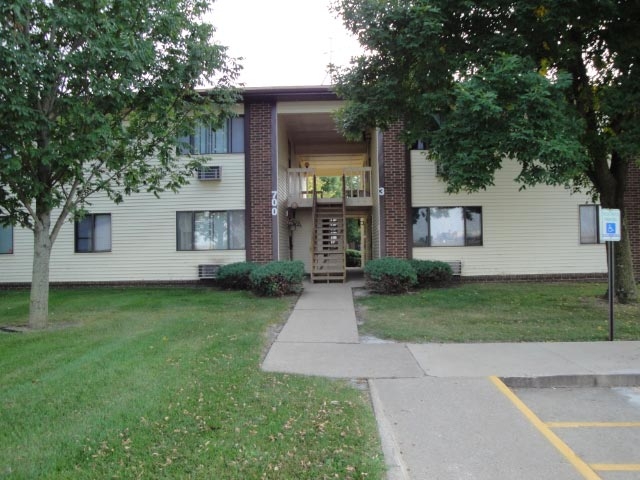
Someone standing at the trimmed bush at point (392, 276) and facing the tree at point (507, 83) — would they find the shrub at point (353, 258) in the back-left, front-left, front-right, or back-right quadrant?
back-left

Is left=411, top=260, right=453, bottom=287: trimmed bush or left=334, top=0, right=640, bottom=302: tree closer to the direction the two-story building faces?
the tree

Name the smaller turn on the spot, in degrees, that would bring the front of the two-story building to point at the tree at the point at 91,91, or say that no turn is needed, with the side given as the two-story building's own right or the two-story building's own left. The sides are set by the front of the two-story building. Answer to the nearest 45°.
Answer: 0° — it already faces it

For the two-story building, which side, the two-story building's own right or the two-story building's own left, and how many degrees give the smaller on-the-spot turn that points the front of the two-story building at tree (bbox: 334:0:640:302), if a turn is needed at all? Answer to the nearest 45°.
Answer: approximately 45° to the two-story building's own left

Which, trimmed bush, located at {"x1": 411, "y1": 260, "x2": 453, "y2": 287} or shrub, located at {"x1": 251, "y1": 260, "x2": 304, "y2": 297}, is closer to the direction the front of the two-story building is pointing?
the shrub

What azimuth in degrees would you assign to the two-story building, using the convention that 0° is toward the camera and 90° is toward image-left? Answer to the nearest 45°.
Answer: approximately 0°

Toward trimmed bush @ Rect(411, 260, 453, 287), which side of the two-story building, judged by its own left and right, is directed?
left

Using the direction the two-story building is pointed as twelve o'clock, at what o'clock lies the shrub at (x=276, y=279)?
The shrub is roughly at 12 o'clock from the two-story building.
